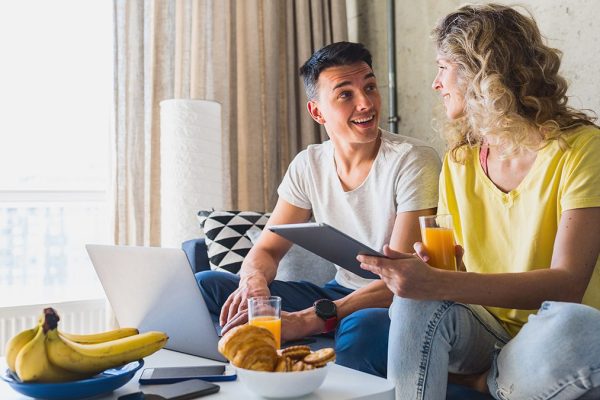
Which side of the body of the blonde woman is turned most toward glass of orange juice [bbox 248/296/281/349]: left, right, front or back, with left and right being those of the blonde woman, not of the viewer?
front

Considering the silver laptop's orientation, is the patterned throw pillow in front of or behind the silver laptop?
in front

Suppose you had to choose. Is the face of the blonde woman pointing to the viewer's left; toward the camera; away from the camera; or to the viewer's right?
to the viewer's left

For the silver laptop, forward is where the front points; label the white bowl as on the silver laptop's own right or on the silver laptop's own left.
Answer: on the silver laptop's own right

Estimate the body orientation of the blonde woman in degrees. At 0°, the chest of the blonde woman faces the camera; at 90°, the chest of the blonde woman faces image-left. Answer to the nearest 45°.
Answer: approximately 45°

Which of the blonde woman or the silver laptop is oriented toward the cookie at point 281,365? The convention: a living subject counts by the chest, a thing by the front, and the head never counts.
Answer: the blonde woman

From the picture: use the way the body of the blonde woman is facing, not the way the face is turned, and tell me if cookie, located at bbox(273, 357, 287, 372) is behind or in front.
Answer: in front

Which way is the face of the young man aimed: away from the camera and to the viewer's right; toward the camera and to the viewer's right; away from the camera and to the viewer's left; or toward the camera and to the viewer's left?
toward the camera and to the viewer's right

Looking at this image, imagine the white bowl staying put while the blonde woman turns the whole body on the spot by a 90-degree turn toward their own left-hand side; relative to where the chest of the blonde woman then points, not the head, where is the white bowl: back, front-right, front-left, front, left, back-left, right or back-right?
right

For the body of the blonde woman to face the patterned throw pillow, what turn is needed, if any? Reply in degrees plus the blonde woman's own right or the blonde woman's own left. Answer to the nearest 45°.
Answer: approximately 90° to the blonde woman's own right

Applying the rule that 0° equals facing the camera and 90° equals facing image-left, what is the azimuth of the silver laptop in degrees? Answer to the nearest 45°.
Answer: approximately 225°

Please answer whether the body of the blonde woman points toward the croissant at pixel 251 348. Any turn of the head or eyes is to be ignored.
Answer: yes

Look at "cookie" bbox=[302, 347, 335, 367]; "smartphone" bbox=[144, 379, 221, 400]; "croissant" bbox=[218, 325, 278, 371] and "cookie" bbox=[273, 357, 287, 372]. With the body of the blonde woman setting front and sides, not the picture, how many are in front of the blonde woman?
4

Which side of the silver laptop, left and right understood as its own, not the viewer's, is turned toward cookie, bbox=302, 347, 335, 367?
right
